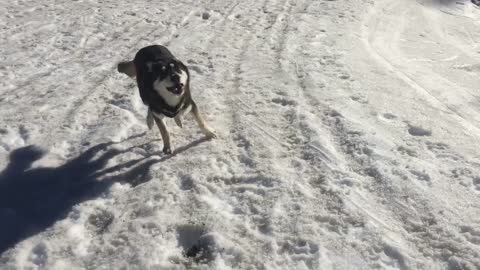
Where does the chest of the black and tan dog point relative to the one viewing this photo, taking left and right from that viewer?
facing the viewer and to the right of the viewer
